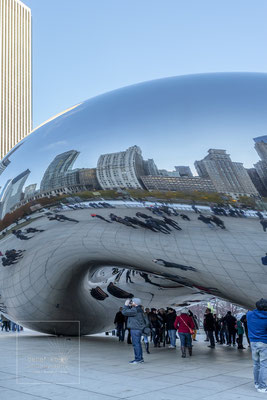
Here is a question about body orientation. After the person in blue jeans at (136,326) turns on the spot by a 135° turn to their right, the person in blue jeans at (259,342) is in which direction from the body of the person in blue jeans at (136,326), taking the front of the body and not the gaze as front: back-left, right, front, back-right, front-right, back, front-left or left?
right
